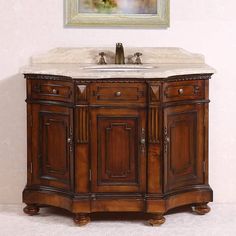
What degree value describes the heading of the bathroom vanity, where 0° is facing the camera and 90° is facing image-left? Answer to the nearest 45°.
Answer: approximately 0°

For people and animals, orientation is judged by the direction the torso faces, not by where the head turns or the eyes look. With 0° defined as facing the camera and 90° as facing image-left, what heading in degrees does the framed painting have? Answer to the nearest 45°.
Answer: approximately 0°

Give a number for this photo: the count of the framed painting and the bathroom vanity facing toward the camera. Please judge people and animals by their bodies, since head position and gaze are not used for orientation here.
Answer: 2
